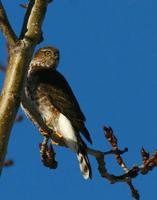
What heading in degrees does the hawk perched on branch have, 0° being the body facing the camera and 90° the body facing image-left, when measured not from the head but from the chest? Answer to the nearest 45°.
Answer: approximately 90°

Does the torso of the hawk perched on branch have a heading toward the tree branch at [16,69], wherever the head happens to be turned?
yes
